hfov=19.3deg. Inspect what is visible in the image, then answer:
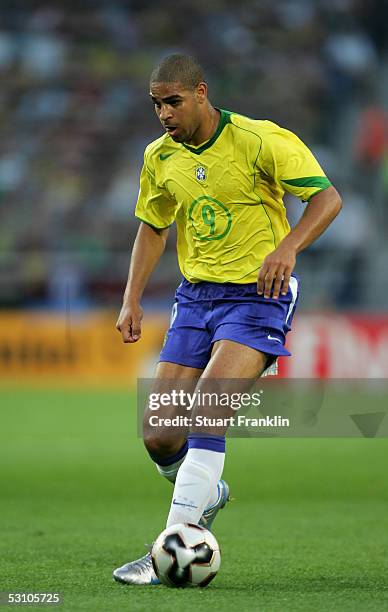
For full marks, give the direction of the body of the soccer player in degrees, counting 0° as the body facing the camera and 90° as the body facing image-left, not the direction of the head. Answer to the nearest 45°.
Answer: approximately 45°

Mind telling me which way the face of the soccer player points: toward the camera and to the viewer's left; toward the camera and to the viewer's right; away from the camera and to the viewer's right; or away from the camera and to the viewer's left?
toward the camera and to the viewer's left
